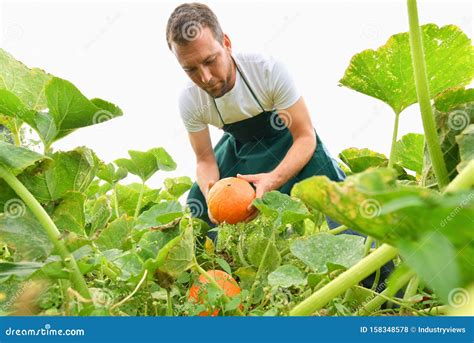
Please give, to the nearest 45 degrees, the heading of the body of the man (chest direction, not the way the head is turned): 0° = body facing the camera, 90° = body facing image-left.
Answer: approximately 45°

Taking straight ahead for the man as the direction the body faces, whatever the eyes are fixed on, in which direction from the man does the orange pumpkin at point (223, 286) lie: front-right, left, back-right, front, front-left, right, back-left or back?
front-left
